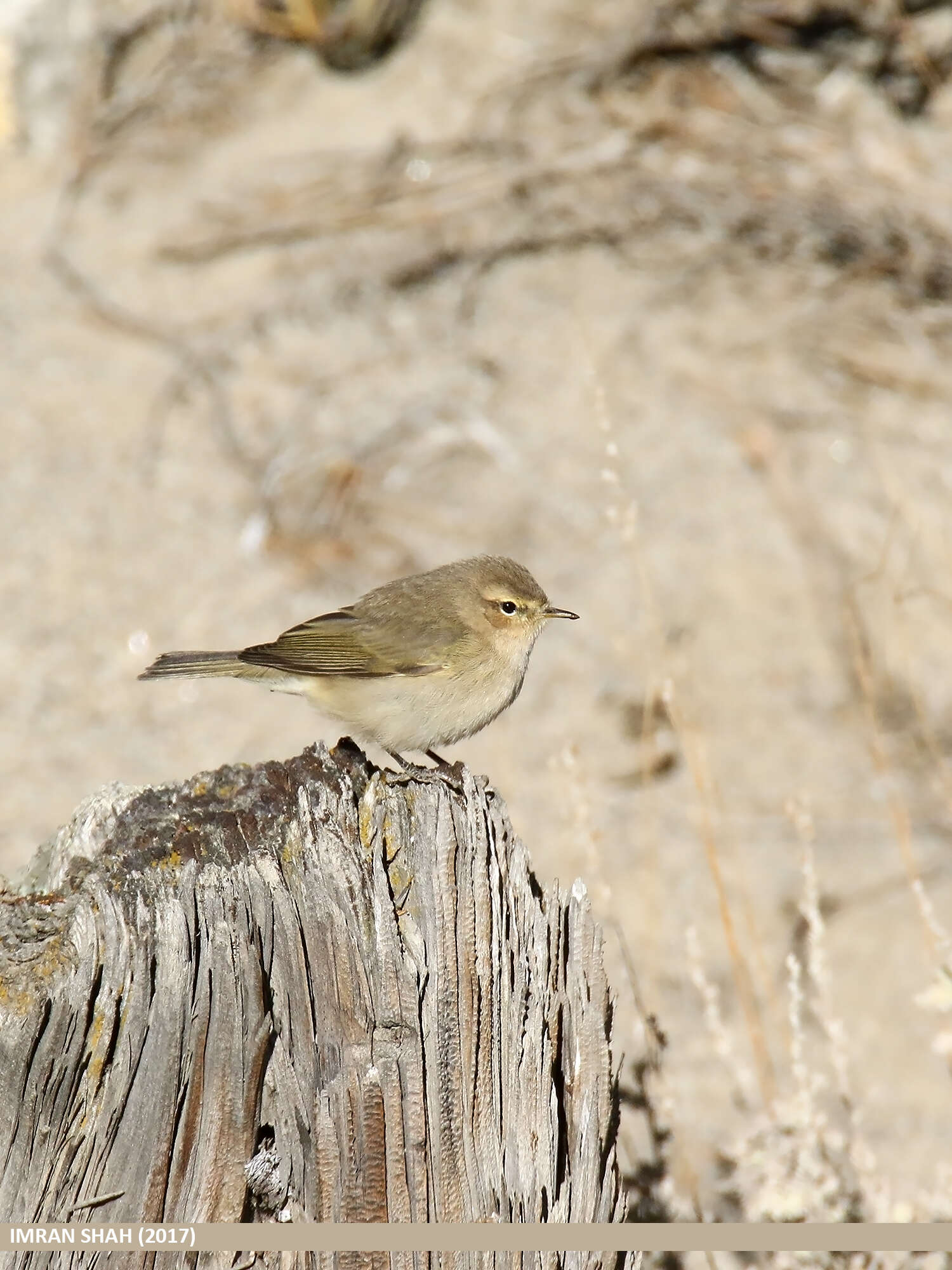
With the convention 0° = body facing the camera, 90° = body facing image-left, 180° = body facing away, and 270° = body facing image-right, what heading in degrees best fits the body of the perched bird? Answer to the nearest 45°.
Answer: approximately 270°
